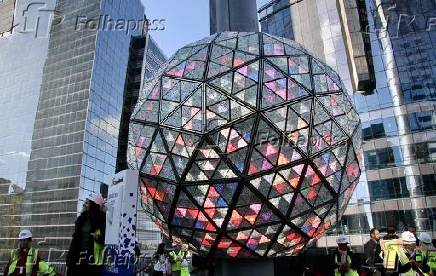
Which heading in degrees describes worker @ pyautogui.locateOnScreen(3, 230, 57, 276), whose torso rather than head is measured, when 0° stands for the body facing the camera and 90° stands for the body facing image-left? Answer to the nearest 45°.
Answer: approximately 0°

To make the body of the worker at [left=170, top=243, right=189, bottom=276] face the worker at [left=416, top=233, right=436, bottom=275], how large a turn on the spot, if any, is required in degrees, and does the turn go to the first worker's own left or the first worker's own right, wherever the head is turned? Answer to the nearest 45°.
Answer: approximately 45° to the first worker's own left

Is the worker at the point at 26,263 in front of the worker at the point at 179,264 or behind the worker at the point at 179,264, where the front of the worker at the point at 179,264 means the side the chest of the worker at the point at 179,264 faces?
in front

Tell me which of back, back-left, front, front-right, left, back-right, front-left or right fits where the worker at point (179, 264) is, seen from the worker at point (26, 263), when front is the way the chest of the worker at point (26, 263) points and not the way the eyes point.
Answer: back-left

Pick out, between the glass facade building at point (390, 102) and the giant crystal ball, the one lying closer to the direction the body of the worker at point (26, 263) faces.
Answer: the giant crystal ball

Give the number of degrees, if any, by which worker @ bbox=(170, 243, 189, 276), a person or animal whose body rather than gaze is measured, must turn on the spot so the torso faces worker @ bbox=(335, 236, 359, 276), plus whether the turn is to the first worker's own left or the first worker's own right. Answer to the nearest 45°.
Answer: approximately 45° to the first worker's own left

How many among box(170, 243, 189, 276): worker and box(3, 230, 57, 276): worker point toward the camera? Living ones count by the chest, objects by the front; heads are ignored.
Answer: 2

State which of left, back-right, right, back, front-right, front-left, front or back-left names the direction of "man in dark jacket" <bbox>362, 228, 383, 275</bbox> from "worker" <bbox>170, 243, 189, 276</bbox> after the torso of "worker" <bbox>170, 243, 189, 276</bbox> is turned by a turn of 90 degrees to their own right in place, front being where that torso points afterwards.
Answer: back-left

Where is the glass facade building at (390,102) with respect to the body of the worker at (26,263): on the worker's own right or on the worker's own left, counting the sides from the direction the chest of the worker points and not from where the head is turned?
on the worker's own left

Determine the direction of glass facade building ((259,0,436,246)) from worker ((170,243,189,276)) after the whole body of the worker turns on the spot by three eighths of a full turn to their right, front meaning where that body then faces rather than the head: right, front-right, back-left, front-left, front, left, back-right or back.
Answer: right

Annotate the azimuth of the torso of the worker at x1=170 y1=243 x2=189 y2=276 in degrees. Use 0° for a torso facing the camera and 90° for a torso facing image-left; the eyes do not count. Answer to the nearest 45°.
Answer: approximately 0°

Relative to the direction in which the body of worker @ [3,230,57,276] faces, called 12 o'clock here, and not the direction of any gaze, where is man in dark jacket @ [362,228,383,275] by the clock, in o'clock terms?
man in dark jacket @ [362,228,383,275] is roughly at 9 o'clock from worker @ [3,230,57,276].
